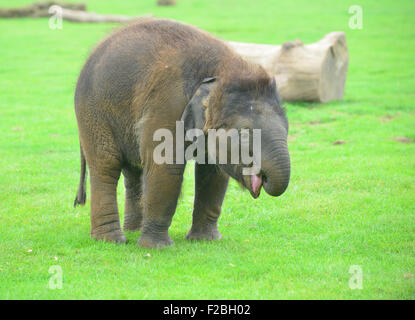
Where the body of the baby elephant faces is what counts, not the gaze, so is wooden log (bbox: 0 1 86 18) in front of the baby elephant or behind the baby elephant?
behind

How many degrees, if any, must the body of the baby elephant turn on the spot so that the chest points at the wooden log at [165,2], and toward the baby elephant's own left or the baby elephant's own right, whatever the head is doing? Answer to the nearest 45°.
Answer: approximately 135° to the baby elephant's own left

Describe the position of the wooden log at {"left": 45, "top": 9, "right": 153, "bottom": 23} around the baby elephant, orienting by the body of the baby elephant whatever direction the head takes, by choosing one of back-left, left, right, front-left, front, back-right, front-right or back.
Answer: back-left

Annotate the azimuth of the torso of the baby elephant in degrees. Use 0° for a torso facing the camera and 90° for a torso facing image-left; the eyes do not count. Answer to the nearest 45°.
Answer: approximately 315°
